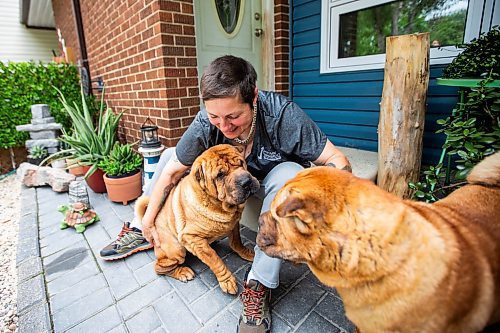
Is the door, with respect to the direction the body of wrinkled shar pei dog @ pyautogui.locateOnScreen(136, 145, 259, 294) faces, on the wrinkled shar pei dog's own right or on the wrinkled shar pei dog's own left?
on the wrinkled shar pei dog's own left

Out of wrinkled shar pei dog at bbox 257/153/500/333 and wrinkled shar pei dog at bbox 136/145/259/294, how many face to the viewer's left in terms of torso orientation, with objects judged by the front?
1

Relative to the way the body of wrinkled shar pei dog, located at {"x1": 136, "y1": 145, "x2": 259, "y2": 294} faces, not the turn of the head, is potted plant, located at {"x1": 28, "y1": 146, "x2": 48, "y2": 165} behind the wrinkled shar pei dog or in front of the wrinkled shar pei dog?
behind

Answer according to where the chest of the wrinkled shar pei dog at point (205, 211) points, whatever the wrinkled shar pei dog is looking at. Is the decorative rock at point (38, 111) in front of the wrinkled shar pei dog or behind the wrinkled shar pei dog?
behind

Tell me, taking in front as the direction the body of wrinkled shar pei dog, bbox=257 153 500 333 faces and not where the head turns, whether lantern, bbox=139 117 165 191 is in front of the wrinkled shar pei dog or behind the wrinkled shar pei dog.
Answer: in front

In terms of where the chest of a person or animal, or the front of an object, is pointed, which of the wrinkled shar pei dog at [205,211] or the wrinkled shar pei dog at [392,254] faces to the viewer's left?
the wrinkled shar pei dog at [392,254]

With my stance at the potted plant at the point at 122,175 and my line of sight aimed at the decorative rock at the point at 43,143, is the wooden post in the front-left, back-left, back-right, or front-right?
back-right

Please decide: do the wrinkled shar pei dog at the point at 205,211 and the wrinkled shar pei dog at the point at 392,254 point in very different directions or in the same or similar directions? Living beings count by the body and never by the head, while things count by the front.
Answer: very different directions

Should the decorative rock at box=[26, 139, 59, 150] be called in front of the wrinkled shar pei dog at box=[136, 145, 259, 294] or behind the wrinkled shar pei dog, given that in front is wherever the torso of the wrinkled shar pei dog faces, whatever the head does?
behind

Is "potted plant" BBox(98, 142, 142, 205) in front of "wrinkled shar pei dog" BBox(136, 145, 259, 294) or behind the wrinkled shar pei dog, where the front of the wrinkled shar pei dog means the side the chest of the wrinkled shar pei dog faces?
behind

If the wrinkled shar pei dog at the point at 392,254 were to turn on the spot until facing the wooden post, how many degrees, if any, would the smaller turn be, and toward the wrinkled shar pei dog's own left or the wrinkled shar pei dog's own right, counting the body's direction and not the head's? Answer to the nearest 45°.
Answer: approximately 90° to the wrinkled shar pei dog's own right

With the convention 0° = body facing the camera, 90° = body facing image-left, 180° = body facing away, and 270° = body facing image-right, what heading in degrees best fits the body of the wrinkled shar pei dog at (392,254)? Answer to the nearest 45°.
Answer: approximately 90°

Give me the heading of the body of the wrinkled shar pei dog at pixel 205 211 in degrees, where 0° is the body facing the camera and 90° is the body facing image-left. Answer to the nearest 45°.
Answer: approximately 315°
